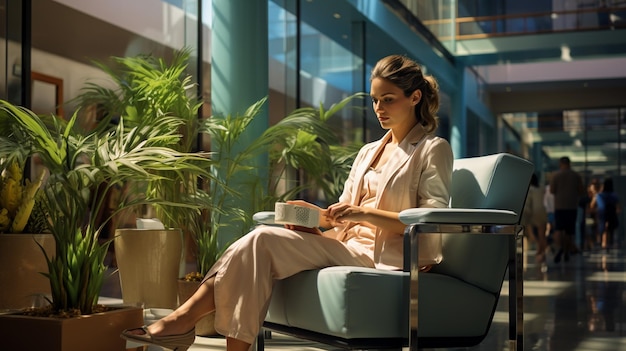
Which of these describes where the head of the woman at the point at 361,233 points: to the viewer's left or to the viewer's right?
to the viewer's left

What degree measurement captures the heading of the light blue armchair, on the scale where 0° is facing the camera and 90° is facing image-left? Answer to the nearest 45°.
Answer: approximately 45°

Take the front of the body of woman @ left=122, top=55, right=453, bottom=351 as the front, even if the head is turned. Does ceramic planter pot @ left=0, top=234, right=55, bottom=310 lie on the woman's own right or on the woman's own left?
on the woman's own right
